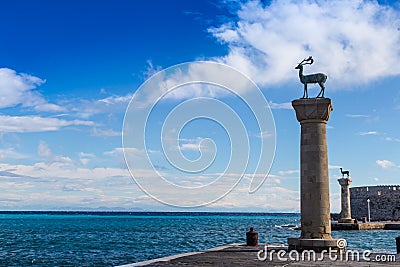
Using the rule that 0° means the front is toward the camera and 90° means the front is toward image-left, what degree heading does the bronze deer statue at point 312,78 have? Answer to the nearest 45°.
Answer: approximately 90°
